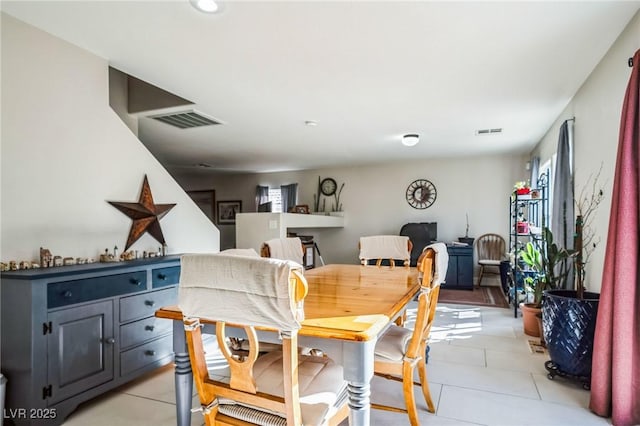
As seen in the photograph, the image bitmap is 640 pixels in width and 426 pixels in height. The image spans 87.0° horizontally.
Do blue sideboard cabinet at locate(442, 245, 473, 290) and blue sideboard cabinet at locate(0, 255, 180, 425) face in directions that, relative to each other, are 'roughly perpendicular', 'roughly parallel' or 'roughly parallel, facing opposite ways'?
roughly perpendicular

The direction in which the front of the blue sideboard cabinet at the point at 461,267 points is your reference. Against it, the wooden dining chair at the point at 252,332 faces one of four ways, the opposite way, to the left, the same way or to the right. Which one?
the opposite way

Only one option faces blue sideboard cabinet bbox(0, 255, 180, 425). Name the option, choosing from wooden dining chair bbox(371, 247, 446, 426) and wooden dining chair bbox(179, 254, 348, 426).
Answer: wooden dining chair bbox(371, 247, 446, 426)

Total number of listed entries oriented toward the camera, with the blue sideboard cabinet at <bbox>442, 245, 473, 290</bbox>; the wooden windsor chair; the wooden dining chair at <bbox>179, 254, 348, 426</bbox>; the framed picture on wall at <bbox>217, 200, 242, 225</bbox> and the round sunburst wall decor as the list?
4

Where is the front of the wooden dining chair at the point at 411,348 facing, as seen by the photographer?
facing to the left of the viewer

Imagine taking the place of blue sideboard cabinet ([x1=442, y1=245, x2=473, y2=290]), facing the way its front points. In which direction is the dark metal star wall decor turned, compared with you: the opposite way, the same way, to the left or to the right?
to the left

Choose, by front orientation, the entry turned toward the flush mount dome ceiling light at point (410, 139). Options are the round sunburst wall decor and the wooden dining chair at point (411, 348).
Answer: the round sunburst wall decor

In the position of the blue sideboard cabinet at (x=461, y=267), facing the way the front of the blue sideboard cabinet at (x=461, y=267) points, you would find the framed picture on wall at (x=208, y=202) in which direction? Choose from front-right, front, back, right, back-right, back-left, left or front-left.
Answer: right

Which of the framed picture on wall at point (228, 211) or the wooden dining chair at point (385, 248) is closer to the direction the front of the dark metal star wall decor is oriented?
the wooden dining chair

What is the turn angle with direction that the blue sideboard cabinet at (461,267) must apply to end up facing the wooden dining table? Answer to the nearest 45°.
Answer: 0° — it already faces it

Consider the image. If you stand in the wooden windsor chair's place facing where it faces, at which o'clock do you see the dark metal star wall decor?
The dark metal star wall decor is roughly at 1 o'clock from the wooden windsor chair.

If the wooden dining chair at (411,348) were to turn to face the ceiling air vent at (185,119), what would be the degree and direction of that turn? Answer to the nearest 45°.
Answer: approximately 45° to its right

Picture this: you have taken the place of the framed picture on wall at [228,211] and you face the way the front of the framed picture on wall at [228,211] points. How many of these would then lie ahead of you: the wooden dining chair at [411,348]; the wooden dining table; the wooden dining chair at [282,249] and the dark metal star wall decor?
4

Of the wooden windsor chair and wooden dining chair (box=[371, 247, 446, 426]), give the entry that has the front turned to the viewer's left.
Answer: the wooden dining chair
